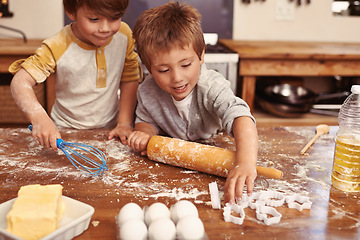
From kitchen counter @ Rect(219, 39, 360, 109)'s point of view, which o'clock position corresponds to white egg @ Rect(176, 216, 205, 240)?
The white egg is roughly at 12 o'clock from the kitchen counter.

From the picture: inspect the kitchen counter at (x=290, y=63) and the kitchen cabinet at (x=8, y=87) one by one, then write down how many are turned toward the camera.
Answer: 2

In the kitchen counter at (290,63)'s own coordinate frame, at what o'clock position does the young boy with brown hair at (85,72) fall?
The young boy with brown hair is roughly at 1 o'clock from the kitchen counter.

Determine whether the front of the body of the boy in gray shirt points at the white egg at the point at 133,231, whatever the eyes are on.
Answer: yes

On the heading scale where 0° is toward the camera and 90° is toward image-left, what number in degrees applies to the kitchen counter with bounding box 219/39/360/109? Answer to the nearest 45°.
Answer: approximately 0°

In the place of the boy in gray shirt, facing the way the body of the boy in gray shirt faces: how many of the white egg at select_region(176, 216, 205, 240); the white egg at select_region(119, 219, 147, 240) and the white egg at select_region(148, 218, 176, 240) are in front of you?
3

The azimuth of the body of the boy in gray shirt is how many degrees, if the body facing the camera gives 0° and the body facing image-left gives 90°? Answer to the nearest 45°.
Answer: approximately 0°

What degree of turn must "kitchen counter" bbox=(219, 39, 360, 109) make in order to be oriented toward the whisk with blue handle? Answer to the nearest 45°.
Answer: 0° — it already faces it
